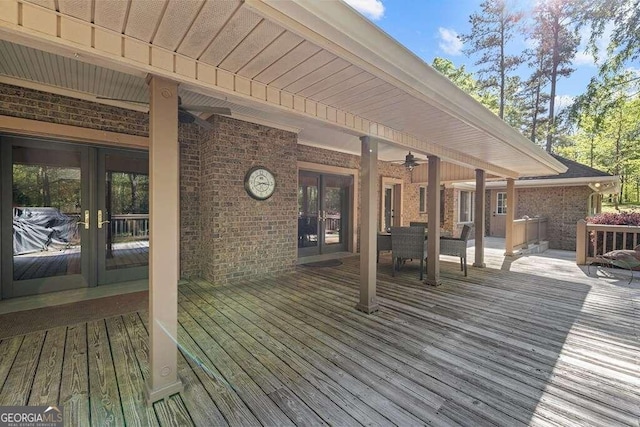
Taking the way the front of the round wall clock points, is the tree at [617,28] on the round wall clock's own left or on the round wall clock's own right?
on the round wall clock's own left

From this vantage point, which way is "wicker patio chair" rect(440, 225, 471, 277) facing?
to the viewer's left

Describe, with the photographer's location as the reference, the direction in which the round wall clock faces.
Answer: facing the viewer and to the right of the viewer

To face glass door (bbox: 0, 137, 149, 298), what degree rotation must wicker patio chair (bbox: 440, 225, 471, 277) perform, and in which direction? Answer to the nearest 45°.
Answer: approximately 45° to its left

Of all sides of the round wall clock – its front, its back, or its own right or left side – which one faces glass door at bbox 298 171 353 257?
left

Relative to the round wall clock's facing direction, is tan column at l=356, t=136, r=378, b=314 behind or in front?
in front

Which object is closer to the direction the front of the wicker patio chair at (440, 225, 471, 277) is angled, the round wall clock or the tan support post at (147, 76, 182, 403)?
the round wall clock

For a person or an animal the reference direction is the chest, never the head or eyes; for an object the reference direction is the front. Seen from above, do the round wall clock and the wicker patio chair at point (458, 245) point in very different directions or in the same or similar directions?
very different directions

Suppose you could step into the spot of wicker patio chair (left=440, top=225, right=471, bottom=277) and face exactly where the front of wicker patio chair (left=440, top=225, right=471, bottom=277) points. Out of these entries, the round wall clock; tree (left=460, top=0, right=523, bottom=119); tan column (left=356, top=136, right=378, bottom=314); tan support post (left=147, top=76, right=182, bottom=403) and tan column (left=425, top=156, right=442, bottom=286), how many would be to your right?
1

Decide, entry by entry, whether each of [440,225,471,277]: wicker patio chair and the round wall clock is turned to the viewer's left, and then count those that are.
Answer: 1

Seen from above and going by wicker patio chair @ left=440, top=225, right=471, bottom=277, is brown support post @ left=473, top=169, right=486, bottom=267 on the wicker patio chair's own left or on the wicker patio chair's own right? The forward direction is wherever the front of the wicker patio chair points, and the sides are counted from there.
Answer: on the wicker patio chair's own right

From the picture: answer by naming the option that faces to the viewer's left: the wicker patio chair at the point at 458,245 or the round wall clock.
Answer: the wicker patio chair

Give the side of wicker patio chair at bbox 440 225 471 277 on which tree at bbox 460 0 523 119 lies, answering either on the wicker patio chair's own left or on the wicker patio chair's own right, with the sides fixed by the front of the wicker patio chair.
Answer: on the wicker patio chair's own right

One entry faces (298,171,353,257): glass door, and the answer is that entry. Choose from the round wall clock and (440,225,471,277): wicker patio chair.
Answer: the wicker patio chair

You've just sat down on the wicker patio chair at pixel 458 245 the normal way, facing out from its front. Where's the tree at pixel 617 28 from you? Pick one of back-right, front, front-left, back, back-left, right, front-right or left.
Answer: back-right
